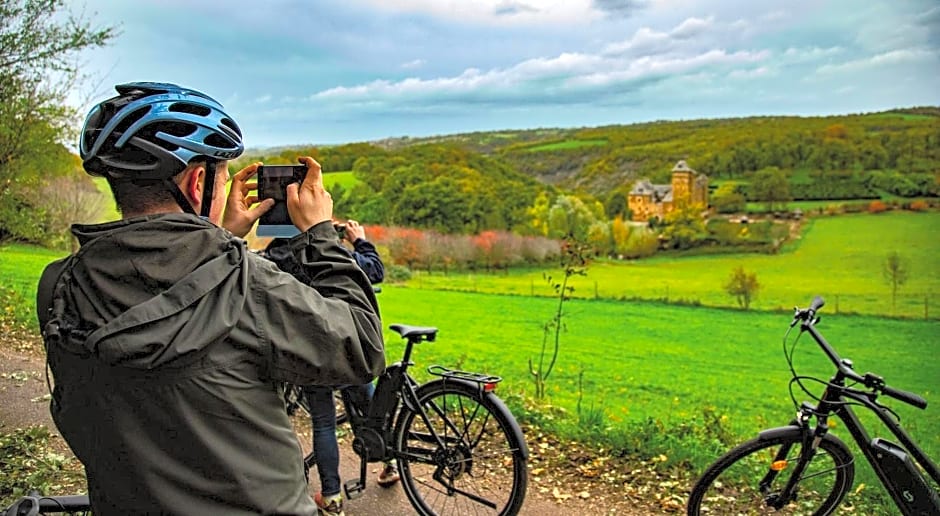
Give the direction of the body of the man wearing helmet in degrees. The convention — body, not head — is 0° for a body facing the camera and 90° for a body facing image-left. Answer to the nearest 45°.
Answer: approximately 225°

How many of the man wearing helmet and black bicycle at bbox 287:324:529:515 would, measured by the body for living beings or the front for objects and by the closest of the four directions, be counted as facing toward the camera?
0

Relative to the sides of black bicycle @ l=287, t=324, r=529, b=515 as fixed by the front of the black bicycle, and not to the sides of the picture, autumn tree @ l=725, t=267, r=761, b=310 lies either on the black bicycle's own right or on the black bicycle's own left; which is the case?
on the black bicycle's own right

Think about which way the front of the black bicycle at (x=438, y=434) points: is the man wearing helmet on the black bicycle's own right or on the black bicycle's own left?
on the black bicycle's own left

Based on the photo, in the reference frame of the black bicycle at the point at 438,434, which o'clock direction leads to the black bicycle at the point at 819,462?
the black bicycle at the point at 819,462 is roughly at 5 o'clock from the black bicycle at the point at 438,434.

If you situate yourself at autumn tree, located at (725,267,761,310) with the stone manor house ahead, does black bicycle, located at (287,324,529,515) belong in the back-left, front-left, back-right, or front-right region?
back-left

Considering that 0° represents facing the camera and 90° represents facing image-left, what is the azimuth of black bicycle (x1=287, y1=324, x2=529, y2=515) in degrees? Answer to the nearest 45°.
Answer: approximately 135°

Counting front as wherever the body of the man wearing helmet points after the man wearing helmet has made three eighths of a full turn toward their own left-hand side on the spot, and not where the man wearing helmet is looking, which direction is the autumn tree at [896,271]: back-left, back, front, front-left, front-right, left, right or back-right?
back-right

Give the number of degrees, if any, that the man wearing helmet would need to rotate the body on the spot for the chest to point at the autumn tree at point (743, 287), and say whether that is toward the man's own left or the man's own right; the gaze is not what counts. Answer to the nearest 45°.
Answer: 0° — they already face it

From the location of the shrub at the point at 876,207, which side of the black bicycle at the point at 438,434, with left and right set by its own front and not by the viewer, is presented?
right

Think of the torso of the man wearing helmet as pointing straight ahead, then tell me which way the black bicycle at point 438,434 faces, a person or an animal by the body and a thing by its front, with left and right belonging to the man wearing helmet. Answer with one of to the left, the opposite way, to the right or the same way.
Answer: to the left

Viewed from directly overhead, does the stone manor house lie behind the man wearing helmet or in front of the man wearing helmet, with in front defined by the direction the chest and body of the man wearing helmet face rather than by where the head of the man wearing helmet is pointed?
in front

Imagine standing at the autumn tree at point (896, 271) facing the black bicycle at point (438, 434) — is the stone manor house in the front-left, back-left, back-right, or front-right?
back-right

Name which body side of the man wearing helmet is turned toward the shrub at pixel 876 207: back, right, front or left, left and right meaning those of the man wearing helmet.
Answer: front
